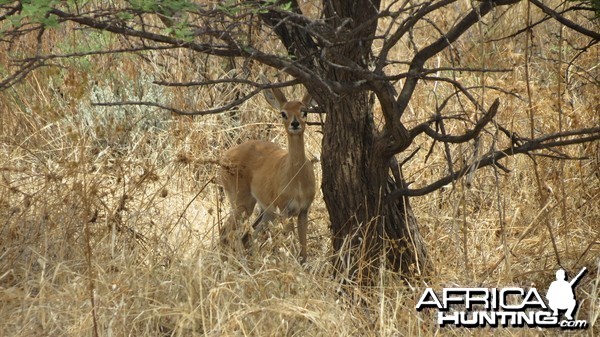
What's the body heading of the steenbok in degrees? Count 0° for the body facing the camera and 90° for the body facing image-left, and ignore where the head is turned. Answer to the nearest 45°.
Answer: approximately 315°
